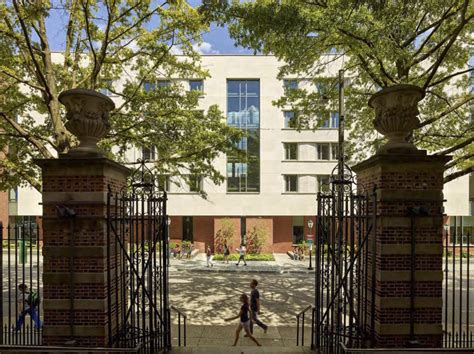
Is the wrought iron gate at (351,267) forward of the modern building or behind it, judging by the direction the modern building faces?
forward

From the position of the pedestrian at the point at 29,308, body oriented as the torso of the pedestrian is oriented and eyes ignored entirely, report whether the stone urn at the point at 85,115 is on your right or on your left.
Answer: on your left

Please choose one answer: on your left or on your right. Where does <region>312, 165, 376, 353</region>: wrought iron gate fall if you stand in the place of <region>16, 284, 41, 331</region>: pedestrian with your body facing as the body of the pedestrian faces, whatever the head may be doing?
on your left

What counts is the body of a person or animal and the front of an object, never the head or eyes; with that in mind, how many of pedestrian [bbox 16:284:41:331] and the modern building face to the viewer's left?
1

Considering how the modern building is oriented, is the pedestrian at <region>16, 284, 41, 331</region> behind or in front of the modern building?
in front

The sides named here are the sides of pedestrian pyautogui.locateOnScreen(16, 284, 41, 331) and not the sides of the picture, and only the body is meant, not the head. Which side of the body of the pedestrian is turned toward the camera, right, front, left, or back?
left

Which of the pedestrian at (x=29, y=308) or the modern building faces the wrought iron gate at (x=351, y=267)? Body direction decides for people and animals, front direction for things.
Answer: the modern building

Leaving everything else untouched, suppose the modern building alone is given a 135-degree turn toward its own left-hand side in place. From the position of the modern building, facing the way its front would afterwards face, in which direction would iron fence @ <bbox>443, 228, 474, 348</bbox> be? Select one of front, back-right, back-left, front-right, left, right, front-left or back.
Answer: back-right

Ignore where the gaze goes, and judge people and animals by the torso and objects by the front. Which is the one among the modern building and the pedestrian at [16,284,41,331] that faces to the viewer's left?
the pedestrian
